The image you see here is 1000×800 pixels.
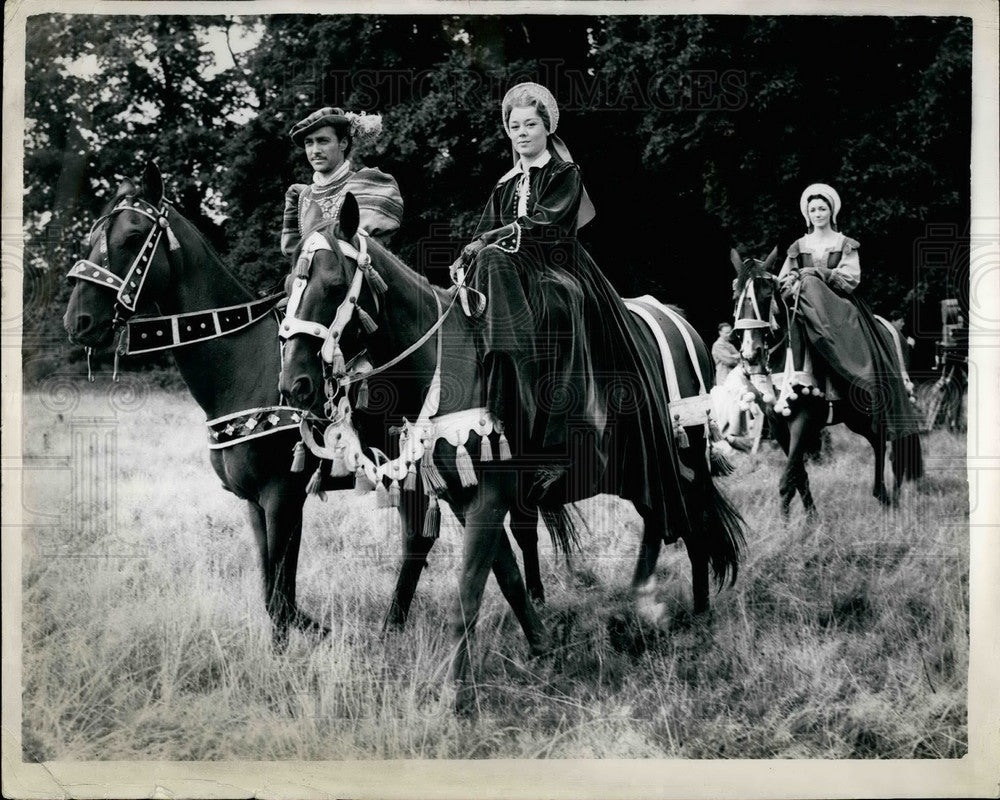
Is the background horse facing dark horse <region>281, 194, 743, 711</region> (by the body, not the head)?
yes

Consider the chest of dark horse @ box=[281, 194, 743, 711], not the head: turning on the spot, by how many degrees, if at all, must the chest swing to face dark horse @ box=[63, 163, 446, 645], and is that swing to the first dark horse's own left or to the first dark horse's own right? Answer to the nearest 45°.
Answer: approximately 45° to the first dark horse's own right

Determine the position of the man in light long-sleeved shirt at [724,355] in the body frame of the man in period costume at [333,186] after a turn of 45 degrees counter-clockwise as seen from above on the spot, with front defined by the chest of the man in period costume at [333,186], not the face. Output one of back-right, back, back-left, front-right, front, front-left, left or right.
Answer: left

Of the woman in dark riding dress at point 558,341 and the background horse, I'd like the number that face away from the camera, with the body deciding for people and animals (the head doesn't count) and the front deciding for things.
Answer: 0

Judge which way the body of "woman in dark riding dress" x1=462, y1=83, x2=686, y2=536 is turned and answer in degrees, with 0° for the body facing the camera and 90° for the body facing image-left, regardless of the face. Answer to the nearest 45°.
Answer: approximately 45°

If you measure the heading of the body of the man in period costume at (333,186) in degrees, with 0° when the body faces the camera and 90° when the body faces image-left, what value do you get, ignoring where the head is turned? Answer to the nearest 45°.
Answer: approximately 45°

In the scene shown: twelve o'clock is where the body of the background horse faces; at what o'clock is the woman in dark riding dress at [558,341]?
The woman in dark riding dress is roughly at 12 o'clock from the background horse.

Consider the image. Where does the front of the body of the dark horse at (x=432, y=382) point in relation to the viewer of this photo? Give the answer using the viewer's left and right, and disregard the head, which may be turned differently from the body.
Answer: facing the viewer and to the left of the viewer

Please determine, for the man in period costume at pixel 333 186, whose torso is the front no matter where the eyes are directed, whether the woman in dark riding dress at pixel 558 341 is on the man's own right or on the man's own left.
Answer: on the man's own left

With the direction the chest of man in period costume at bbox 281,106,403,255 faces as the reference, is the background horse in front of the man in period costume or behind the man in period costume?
behind

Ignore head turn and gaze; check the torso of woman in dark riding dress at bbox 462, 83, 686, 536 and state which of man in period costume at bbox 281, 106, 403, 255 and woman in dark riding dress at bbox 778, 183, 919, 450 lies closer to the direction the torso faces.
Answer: the man in period costume

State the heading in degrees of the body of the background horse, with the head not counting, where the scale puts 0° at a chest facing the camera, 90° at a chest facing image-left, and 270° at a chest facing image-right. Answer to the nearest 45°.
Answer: approximately 45°
